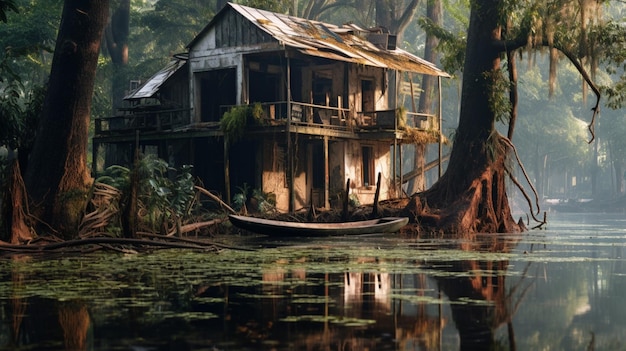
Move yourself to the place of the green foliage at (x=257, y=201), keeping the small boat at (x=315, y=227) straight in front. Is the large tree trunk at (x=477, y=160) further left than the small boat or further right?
left

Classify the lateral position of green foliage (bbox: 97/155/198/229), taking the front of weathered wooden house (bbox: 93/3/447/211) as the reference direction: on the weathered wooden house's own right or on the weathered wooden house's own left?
on the weathered wooden house's own right

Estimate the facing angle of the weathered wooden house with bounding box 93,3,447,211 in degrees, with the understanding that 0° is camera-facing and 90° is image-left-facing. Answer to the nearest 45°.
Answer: approximately 315°

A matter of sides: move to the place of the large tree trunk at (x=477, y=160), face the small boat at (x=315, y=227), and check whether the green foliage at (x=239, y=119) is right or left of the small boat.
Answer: right

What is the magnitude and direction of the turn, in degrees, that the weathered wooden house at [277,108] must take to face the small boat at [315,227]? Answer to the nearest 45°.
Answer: approximately 45° to its right
